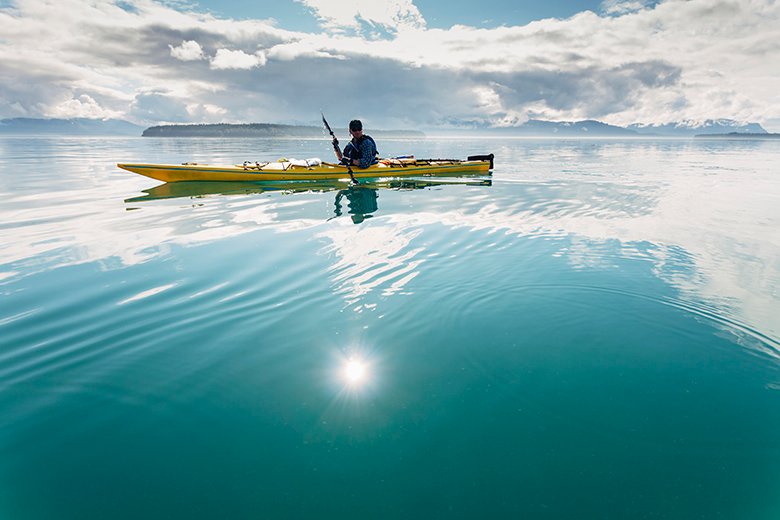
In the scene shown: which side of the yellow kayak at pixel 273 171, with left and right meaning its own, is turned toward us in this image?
left
